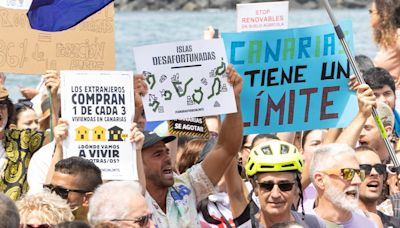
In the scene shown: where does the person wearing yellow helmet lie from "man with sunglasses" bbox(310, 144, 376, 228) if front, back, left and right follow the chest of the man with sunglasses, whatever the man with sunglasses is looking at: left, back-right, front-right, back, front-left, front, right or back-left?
right

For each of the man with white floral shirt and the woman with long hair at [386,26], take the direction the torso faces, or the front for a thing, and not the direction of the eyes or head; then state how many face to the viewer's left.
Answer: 1

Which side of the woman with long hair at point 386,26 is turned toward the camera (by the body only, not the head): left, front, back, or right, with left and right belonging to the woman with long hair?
left

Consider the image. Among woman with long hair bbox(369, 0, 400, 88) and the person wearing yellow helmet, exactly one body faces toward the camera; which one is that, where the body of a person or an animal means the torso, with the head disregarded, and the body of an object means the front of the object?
the person wearing yellow helmet

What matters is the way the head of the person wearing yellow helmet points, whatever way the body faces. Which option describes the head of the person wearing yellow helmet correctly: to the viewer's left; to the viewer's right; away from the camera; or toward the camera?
toward the camera

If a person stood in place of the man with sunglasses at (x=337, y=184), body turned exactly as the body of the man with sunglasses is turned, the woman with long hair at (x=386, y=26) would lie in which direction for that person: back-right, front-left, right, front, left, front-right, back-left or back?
back-left

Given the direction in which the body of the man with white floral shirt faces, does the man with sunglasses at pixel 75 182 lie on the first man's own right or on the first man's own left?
on the first man's own right

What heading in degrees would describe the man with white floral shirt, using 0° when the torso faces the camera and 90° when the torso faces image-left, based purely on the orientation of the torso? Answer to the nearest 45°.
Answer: approximately 315°

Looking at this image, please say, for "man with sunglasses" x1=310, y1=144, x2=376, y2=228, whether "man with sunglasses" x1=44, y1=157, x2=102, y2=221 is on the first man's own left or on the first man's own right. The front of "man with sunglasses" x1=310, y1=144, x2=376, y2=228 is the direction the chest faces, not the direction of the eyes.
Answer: on the first man's own right

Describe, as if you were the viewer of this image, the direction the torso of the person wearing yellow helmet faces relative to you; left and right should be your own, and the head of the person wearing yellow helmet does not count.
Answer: facing the viewer
